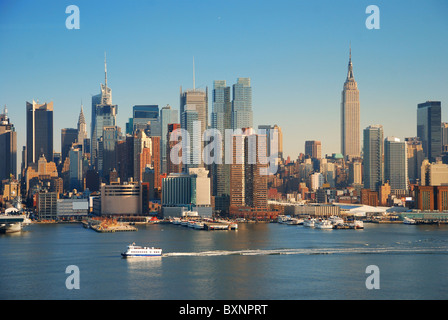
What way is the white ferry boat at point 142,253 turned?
to the viewer's left
